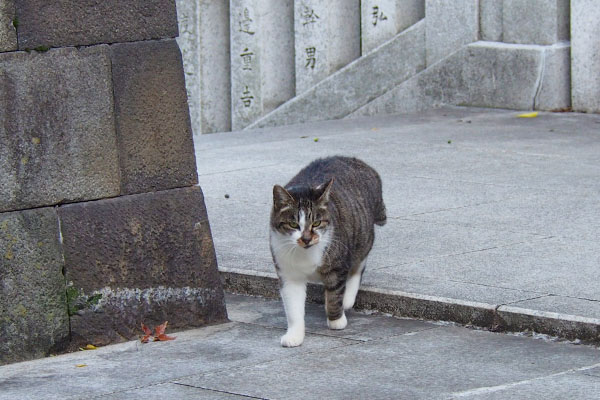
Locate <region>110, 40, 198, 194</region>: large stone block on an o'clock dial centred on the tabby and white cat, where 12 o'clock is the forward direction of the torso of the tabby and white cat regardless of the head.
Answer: The large stone block is roughly at 2 o'clock from the tabby and white cat.

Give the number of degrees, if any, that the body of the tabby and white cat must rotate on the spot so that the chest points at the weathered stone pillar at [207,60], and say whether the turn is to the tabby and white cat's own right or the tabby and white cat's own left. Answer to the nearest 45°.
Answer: approximately 135° to the tabby and white cat's own right

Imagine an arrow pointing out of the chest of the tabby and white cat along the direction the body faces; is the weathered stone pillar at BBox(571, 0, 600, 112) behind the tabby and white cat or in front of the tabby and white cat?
behind

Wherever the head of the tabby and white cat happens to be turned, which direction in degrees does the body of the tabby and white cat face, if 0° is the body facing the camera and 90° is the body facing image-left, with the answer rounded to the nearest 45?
approximately 45°

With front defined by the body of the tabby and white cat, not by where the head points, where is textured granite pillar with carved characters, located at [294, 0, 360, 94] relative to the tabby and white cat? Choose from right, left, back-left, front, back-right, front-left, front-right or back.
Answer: back-right

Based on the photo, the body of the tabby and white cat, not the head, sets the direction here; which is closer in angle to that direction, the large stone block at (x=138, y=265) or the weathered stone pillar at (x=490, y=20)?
the large stone block

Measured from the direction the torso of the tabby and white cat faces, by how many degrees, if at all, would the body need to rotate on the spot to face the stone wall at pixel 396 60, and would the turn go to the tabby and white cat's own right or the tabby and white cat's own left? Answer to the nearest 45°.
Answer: approximately 135° to the tabby and white cat's own right

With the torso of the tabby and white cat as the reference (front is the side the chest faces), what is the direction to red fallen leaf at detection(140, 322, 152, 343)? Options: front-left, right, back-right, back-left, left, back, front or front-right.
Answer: front-right

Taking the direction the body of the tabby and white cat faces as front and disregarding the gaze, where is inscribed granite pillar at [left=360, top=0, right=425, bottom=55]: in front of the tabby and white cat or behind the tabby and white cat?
behind

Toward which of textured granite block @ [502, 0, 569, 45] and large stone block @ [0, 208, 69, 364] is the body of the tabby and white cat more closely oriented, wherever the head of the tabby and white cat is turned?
the large stone block

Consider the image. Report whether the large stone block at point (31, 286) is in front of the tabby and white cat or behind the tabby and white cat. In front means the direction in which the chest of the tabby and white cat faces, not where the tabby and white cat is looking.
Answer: in front

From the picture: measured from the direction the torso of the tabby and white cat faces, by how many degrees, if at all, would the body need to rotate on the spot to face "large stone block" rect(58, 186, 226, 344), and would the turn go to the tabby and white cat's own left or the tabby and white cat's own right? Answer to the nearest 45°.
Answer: approximately 45° to the tabby and white cat's own right

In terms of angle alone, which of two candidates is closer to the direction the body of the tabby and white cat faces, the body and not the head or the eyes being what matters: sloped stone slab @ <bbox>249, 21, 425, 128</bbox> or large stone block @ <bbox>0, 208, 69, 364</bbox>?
the large stone block

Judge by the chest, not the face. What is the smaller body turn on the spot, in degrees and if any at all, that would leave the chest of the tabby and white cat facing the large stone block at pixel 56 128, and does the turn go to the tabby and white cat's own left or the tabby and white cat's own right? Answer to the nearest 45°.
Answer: approximately 45° to the tabby and white cat's own right
